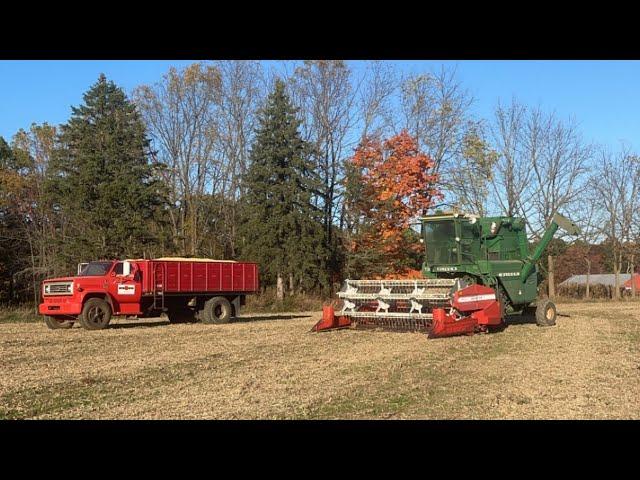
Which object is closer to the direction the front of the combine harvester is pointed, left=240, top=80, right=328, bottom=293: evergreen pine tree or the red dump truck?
the red dump truck

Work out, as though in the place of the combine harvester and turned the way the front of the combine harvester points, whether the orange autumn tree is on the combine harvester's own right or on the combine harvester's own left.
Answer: on the combine harvester's own right

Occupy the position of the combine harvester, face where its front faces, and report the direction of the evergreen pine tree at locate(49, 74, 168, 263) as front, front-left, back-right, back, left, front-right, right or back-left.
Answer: right

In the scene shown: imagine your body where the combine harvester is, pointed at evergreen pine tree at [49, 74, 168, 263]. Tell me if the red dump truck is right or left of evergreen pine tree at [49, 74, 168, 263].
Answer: left

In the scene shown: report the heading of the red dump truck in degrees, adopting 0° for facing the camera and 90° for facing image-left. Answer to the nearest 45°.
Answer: approximately 45°

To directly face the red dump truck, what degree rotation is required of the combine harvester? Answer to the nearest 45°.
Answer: approximately 45° to its right

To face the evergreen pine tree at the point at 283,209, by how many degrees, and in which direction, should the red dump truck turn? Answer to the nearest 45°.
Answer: approximately 180°

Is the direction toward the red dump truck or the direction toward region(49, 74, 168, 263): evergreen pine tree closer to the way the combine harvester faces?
the red dump truck

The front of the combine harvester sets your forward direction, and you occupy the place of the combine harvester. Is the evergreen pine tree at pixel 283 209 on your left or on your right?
on your right

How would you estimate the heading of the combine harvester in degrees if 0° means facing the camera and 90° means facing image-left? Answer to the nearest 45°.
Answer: approximately 45°

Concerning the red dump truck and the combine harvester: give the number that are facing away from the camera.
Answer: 0
